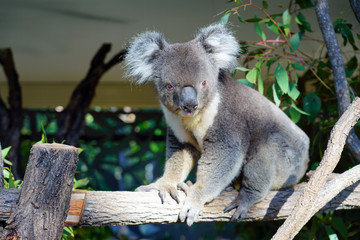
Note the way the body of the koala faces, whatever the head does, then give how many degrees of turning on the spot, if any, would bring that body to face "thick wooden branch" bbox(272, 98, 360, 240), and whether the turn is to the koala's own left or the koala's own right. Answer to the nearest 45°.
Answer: approximately 90° to the koala's own left

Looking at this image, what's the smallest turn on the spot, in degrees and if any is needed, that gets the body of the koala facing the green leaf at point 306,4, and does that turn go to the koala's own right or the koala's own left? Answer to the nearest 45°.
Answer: approximately 180°

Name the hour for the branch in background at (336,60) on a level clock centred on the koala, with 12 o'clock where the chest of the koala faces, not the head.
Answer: The branch in background is roughly at 7 o'clock from the koala.

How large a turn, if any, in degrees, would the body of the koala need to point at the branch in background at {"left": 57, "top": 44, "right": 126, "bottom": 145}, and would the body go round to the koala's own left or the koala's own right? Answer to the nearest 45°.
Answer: approximately 90° to the koala's own right

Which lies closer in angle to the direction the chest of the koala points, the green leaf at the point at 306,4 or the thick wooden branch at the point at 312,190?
the thick wooden branch

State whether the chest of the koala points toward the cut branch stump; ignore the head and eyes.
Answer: yes

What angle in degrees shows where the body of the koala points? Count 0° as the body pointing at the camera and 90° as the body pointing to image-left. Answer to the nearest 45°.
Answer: approximately 45°

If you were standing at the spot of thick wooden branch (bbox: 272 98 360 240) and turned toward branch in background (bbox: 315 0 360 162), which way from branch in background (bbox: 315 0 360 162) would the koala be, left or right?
left

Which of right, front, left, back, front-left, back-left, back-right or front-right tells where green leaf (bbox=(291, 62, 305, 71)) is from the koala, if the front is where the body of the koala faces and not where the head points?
back
